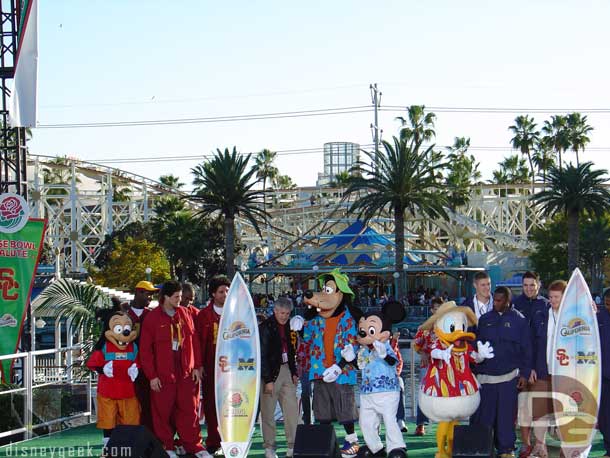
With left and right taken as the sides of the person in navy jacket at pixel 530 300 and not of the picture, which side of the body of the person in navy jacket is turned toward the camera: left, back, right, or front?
front

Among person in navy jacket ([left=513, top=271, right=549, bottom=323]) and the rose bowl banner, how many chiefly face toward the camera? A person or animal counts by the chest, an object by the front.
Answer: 2

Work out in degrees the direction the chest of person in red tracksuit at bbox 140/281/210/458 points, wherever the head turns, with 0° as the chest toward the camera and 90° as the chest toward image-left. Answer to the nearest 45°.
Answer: approximately 315°

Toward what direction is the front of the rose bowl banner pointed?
toward the camera

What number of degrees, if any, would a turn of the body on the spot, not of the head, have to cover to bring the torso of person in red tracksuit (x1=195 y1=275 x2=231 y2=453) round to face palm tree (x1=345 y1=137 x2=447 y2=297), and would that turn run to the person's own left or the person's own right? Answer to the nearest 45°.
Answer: approximately 135° to the person's own left

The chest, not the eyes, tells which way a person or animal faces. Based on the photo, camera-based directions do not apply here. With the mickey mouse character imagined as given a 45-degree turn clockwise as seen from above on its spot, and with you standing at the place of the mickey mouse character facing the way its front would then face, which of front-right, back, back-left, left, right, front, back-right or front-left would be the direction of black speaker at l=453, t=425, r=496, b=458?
back-left

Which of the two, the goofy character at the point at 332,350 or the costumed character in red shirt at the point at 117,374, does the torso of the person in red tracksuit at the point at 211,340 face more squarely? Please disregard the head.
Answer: the goofy character

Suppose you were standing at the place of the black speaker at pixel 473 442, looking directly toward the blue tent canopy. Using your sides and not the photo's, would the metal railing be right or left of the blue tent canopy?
left

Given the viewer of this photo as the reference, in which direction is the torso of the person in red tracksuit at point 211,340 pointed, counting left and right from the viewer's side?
facing the viewer and to the right of the viewer

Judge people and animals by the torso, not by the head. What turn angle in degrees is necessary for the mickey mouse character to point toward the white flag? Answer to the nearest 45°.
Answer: approximately 90° to its right

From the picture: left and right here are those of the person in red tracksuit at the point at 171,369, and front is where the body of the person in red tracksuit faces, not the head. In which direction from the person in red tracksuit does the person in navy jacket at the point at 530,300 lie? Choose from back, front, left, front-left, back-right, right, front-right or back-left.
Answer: front-left

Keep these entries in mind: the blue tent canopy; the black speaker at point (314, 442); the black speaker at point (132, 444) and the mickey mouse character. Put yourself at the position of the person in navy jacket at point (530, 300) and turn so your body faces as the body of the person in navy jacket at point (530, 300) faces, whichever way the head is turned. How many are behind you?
1

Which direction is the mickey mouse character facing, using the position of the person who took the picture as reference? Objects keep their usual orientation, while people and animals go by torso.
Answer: facing the viewer and to the left of the viewer
